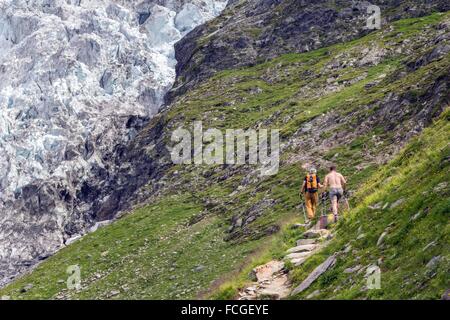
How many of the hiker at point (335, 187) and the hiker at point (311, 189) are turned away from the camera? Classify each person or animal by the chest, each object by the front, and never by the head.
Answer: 2

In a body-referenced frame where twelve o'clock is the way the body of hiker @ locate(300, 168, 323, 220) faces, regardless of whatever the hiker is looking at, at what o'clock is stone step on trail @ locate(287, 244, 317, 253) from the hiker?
The stone step on trail is roughly at 6 o'clock from the hiker.

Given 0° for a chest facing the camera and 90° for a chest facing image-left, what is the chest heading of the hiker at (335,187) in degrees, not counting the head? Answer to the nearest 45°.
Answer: approximately 180°

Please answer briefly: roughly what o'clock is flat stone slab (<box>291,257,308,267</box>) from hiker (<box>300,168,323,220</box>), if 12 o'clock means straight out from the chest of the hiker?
The flat stone slab is roughly at 6 o'clock from the hiker.

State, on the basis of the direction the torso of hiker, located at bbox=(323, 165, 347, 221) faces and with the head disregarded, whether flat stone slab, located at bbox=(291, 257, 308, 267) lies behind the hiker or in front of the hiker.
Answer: behind

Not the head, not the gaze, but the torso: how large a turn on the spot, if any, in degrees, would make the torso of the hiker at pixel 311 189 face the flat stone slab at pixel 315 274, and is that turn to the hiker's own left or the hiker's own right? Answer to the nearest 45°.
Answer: approximately 180°

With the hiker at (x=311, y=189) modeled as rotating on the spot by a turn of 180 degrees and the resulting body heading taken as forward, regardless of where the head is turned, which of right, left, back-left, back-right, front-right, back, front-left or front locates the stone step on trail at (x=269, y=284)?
front

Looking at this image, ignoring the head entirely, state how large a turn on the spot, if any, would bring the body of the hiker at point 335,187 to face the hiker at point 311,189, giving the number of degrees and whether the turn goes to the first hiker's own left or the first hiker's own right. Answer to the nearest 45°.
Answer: approximately 45° to the first hiker's own left

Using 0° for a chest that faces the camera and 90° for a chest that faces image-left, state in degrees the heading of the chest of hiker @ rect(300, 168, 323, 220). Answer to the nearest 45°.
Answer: approximately 180°

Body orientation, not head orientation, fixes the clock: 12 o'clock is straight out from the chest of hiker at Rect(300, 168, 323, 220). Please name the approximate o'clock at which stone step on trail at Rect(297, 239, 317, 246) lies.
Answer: The stone step on trail is roughly at 6 o'clock from the hiker.

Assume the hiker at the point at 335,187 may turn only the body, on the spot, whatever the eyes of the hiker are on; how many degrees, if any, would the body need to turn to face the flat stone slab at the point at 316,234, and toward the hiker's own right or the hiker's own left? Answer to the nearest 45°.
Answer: approximately 180°
